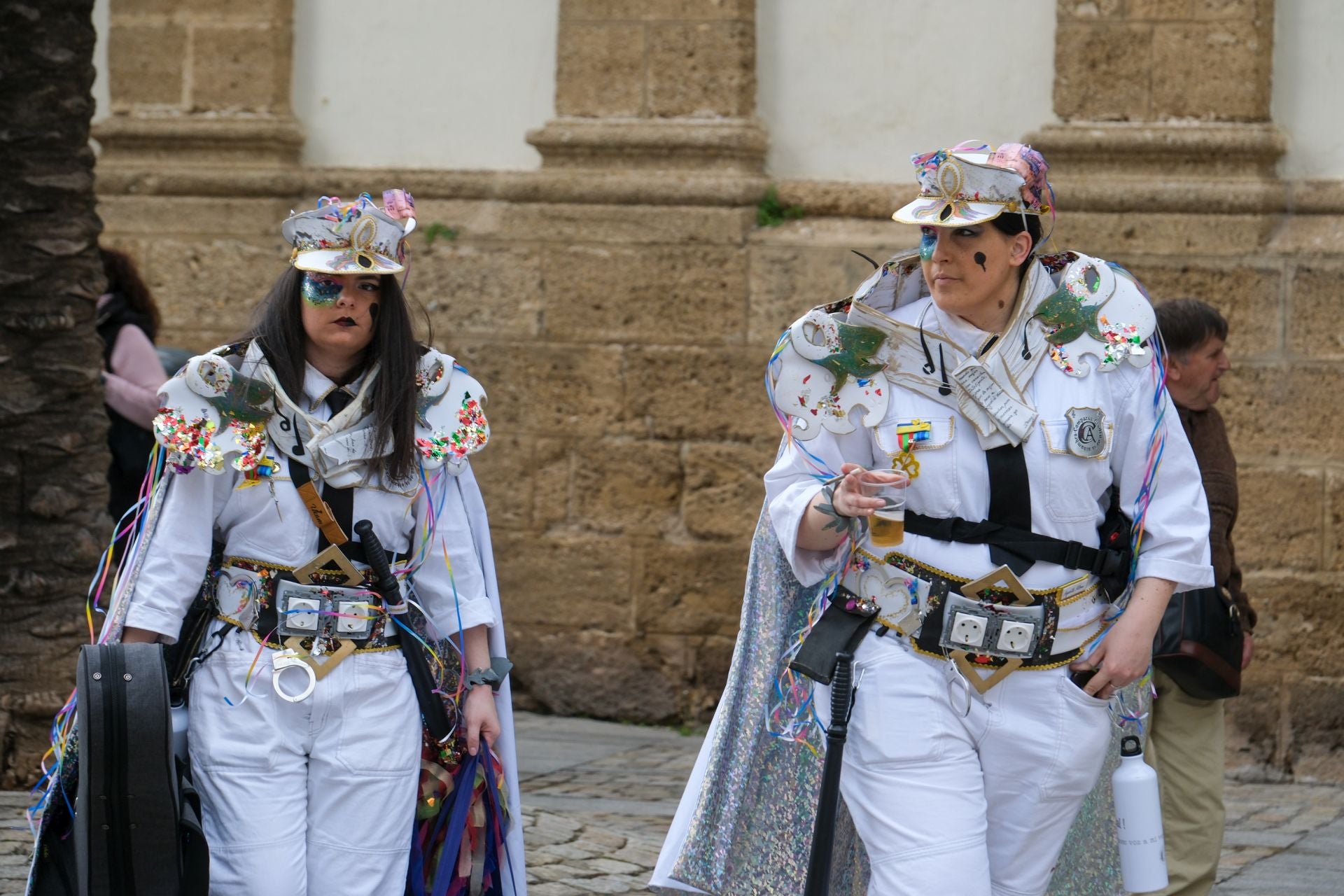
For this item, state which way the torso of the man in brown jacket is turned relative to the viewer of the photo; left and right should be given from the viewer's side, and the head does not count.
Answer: facing to the right of the viewer

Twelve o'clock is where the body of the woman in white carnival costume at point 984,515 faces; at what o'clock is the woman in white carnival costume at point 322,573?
the woman in white carnival costume at point 322,573 is roughly at 3 o'clock from the woman in white carnival costume at point 984,515.

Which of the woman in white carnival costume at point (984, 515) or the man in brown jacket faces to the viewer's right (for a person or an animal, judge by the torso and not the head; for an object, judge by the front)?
the man in brown jacket

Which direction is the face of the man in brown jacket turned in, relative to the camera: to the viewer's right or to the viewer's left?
to the viewer's right

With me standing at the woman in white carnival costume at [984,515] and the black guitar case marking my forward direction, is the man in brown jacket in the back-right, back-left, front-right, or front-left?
back-right

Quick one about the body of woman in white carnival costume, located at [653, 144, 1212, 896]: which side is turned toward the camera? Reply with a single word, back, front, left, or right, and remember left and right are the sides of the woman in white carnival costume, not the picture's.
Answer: front

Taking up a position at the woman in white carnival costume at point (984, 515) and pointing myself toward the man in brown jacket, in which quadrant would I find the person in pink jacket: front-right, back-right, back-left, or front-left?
front-left

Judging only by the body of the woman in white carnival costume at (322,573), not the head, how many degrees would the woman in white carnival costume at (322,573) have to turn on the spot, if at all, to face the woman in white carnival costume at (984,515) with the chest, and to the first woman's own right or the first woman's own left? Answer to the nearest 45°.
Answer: approximately 90° to the first woman's own left

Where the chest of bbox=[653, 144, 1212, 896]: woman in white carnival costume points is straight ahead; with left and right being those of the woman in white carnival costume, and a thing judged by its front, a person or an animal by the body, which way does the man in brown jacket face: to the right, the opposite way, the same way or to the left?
to the left

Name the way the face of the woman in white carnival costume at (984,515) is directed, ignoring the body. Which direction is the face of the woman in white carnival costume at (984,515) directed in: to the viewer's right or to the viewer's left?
to the viewer's left

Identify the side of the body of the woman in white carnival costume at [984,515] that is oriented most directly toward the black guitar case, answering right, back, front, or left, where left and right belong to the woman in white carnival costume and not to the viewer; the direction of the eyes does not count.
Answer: right

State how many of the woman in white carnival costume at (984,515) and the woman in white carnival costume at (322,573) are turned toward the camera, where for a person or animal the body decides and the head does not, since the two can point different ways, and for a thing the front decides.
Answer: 2

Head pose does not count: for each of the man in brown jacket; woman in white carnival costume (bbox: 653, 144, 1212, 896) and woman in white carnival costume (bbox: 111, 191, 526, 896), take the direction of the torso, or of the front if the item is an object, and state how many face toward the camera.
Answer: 2

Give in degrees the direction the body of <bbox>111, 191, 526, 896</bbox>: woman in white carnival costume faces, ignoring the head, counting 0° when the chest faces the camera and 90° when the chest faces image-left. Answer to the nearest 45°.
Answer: approximately 0°
